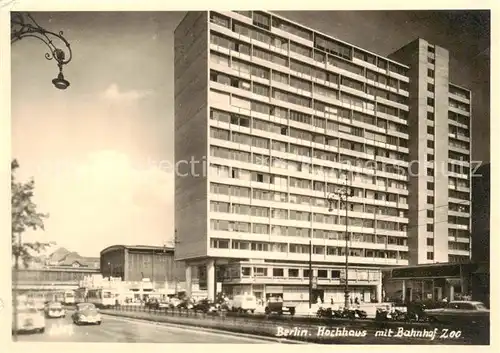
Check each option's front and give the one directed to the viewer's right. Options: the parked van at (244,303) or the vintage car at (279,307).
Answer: the vintage car

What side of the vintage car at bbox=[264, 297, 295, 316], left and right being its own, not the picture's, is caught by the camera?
right

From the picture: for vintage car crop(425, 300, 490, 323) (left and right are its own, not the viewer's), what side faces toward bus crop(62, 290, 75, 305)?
front

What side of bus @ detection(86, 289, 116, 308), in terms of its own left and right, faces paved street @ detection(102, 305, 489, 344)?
front

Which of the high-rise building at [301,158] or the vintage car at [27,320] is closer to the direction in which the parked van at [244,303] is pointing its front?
the vintage car

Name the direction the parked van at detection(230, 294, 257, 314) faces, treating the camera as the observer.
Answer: facing the viewer and to the left of the viewer
